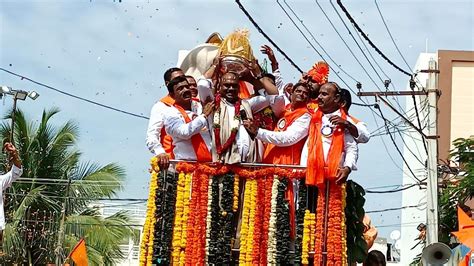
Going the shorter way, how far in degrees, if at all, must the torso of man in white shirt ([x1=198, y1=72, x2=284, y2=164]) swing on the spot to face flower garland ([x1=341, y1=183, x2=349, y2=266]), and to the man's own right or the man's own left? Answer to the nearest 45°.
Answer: approximately 90° to the man's own left

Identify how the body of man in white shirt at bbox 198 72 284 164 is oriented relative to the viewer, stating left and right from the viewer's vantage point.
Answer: facing the viewer

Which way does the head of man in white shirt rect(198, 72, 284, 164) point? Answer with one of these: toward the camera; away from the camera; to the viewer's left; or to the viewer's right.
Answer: toward the camera

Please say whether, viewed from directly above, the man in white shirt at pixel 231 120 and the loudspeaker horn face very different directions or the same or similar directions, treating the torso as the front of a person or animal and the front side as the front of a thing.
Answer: same or similar directions

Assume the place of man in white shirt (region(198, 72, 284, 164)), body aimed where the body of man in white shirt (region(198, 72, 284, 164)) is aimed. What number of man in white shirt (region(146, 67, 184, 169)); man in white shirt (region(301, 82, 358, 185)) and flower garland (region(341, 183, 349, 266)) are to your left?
2

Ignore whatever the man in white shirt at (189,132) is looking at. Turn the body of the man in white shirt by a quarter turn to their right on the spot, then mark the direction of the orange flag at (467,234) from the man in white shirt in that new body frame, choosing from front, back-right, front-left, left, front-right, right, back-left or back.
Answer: back

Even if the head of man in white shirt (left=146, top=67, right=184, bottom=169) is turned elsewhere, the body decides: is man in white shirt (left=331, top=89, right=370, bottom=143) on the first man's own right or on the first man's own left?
on the first man's own left

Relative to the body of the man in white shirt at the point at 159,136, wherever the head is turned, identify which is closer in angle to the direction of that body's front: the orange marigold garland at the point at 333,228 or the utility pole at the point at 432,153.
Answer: the orange marigold garland

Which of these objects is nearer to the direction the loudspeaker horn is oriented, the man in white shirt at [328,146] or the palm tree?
the man in white shirt

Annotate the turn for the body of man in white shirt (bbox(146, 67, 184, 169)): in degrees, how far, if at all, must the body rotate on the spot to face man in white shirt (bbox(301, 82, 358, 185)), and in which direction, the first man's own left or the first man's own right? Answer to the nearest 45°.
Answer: approximately 45° to the first man's own left

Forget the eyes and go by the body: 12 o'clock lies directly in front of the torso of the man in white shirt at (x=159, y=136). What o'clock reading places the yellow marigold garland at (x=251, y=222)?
The yellow marigold garland is roughly at 11 o'clock from the man in white shirt.

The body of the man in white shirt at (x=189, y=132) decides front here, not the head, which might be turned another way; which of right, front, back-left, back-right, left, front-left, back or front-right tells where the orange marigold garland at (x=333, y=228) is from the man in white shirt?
front-left

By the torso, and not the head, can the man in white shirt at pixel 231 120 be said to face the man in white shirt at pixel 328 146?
no

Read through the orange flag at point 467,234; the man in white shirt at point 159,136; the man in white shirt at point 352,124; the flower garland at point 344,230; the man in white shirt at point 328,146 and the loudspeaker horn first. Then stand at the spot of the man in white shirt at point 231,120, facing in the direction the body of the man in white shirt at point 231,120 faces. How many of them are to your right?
1

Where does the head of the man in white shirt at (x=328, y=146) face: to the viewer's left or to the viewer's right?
to the viewer's left

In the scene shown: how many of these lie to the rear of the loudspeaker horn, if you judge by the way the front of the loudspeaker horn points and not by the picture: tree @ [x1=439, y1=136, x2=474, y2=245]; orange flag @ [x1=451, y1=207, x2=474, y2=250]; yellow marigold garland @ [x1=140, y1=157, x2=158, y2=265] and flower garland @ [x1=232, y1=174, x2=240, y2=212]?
2

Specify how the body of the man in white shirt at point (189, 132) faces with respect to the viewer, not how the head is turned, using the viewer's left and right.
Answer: facing the viewer and to the right of the viewer
